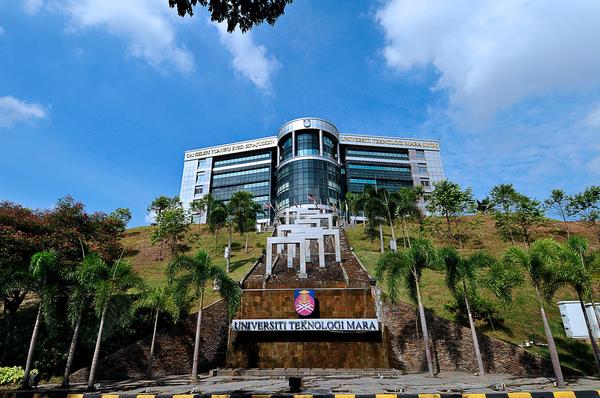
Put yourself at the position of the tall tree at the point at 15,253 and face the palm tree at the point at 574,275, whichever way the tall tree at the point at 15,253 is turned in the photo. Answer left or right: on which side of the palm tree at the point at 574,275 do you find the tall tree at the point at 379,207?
left

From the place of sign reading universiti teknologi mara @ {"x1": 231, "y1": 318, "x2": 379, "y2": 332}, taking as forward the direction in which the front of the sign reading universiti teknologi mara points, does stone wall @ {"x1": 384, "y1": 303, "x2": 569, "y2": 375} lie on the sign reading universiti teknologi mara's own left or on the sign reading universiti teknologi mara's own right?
on the sign reading universiti teknologi mara's own left

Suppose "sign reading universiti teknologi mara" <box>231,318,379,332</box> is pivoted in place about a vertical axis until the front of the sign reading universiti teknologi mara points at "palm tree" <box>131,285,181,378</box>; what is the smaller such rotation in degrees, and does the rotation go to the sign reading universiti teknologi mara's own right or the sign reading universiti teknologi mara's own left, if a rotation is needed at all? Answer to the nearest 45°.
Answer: approximately 90° to the sign reading universiti teknologi mara's own right

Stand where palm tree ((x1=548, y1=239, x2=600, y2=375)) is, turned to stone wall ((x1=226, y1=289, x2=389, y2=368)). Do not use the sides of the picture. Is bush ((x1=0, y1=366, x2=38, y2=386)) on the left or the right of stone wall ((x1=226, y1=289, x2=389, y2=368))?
left

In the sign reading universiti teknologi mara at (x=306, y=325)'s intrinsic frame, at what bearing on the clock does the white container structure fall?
The white container structure is roughly at 9 o'clock from the sign reading universiti teknologi mara.

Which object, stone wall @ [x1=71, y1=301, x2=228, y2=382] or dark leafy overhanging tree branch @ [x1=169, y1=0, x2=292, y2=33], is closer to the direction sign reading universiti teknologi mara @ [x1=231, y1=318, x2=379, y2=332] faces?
the dark leafy overhanging tree branch

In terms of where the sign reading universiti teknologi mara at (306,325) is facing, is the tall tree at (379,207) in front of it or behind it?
behind

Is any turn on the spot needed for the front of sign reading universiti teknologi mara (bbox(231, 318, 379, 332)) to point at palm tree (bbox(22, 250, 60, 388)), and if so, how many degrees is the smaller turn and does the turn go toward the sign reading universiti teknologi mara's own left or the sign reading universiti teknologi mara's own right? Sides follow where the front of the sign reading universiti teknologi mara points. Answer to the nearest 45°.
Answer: approximately 45° to the sign reading universiti teknologi mara's own right

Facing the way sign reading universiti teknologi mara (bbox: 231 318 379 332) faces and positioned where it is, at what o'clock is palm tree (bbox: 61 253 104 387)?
The palm tree is roughly at 2 o'clock from the sign reading universiti teknologi mara.

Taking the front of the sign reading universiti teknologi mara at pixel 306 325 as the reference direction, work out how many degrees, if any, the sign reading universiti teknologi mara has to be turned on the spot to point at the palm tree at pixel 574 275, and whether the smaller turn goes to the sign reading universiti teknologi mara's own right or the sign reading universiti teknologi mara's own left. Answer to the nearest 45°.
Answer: approximately 45° to the sign reading universiti teknologi mara's own left

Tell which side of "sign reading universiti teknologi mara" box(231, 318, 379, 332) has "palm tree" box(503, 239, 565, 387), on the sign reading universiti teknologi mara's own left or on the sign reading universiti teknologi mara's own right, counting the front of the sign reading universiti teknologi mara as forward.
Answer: on the sign reading universiti teknologi mara's own left

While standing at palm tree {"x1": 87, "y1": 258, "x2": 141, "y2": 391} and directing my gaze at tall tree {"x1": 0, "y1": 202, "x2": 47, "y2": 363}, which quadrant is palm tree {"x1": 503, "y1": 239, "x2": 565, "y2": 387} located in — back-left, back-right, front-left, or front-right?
back-right

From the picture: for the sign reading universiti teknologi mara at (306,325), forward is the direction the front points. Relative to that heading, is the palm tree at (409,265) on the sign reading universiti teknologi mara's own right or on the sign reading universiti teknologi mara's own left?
on the sign reading universiti teknologi mara's own left

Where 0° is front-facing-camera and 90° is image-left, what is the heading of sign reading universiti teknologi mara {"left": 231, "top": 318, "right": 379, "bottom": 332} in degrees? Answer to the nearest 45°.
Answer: approximately 0°

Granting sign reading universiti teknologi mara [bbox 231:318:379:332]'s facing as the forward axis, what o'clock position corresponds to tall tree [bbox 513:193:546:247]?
The tall tree is roughly at 8 o'clock from the sign reading universiti teknologi mara.

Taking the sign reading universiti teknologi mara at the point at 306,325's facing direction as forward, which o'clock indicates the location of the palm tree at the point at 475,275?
The palm tree is roughly at 10 o'clock from the sign reading universiti teknologi mara.
